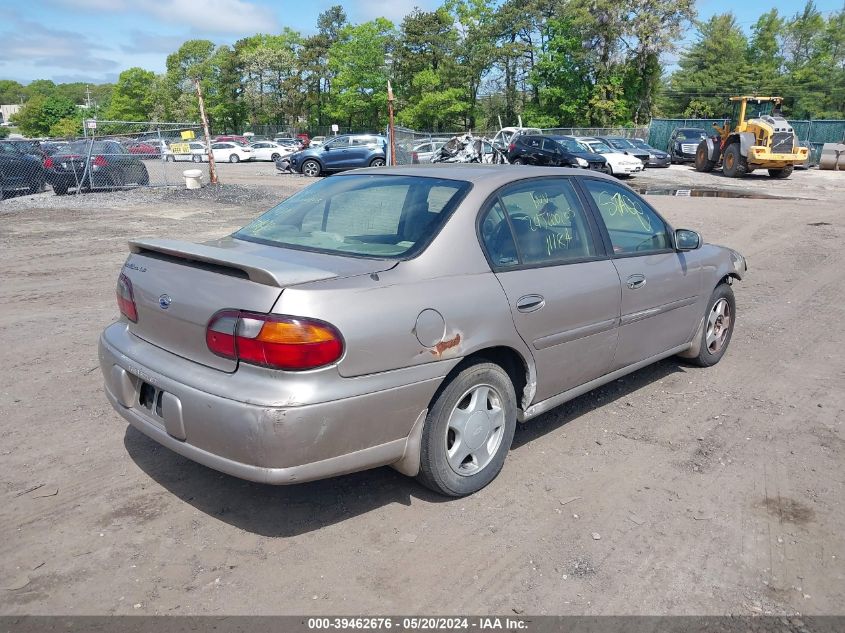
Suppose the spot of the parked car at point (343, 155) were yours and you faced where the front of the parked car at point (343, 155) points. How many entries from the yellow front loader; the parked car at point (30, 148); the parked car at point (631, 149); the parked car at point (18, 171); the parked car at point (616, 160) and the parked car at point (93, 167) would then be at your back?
3

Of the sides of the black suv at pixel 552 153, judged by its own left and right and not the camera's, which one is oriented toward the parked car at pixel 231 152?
back

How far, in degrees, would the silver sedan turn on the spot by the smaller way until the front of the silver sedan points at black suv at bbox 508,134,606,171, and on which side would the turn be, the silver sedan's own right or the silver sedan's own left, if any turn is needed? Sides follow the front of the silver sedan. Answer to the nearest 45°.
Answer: approximately 45° to the silver sedan's own left

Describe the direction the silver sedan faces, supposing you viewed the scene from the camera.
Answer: facing away from the viewer and to the right of the viewer

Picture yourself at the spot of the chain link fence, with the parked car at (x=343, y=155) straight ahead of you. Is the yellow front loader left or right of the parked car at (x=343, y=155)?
right

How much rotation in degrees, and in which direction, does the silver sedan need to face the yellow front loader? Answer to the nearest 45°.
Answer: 0° — it already faces it

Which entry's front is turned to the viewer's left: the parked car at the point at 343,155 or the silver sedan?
the parked car

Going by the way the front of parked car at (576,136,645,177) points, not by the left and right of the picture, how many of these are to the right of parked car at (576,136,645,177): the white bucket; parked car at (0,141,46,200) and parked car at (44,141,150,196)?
3

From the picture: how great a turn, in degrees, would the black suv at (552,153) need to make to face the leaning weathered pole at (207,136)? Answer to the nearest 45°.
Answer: approximately 90° to its right

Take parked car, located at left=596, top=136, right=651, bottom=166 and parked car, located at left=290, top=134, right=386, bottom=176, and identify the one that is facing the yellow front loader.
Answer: parked car, located at left=596, top=136, right=651, bottom=166

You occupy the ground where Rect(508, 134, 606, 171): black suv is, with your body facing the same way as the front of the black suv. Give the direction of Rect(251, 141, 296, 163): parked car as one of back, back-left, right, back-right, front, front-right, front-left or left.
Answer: back

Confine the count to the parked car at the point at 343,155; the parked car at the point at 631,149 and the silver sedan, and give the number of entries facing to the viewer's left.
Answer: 1

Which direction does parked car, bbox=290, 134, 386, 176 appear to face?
to the viewer's left

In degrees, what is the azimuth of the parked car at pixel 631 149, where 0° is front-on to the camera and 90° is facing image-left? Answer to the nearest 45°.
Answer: approximately 315°

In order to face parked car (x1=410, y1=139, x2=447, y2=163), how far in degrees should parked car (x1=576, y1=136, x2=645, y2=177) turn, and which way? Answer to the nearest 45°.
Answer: approximately 135° to its right

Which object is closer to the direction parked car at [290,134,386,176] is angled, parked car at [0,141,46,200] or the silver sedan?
the parked car

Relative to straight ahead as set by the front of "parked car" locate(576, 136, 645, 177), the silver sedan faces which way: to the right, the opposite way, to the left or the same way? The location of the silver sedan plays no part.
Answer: to the left
